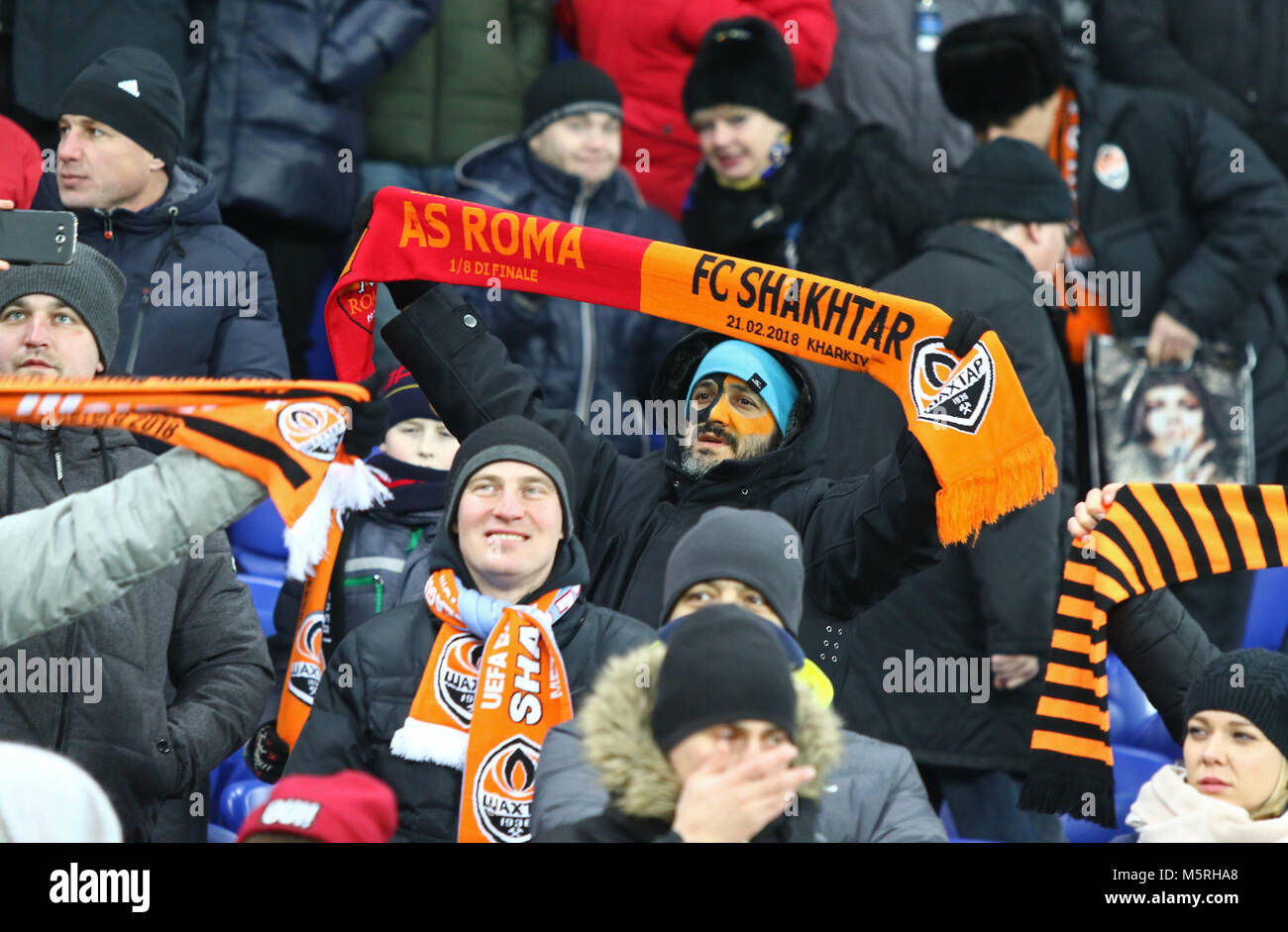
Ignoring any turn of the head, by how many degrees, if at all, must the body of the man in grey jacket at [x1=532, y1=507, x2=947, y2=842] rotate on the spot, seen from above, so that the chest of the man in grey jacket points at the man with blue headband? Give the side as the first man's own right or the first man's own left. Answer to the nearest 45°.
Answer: approximately 180°

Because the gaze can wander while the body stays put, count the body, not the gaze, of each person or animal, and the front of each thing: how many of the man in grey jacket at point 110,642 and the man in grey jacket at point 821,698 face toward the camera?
2

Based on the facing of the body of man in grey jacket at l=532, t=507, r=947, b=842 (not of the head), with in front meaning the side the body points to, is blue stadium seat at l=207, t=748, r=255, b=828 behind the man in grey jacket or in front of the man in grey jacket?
behind

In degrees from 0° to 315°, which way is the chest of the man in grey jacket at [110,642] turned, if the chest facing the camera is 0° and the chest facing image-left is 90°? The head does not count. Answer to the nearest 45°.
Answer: approximately 0°

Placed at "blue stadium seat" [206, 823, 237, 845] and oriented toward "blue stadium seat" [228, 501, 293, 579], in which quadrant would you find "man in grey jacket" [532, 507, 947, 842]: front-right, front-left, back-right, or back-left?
back-right

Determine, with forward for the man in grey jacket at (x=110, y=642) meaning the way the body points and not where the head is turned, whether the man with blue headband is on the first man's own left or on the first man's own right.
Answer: on the first man's own left

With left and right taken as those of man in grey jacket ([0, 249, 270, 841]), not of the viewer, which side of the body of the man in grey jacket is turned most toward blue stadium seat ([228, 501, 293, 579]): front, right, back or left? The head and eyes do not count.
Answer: back

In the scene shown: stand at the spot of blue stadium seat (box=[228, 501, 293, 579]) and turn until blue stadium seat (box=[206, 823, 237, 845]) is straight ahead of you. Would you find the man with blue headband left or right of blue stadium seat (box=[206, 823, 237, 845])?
left
